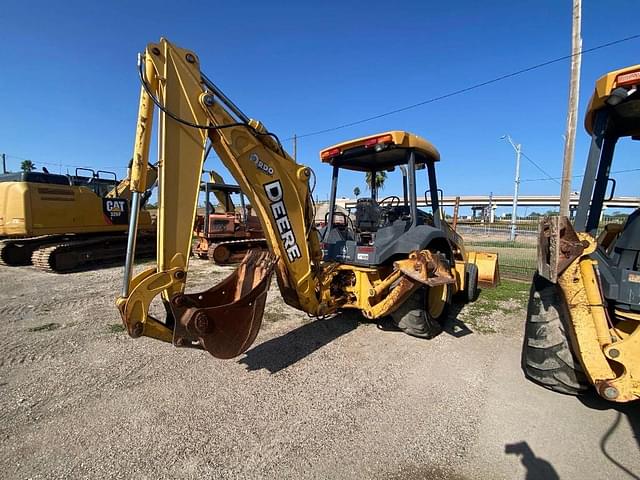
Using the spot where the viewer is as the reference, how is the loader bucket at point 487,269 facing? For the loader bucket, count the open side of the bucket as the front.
facing away from the viewer and to the right of the viewer

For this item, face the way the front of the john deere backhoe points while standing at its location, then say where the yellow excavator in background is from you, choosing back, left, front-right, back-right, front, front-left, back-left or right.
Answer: left

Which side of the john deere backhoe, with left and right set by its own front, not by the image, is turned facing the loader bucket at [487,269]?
front

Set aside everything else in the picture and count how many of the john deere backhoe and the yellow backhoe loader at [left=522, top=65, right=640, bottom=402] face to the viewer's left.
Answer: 0

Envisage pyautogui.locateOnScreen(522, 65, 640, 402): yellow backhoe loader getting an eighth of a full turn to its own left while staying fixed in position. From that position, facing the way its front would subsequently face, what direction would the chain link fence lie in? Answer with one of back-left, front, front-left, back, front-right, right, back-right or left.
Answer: front-right

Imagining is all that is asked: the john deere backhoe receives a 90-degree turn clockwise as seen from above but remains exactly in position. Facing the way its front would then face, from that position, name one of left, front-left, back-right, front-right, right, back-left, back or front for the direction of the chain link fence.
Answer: left

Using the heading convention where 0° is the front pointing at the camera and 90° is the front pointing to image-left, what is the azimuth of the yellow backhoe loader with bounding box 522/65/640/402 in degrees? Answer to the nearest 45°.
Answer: approximately 180°

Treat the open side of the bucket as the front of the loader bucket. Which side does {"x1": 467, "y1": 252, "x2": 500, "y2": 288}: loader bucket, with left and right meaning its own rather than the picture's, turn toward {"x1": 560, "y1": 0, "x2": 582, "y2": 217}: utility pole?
front

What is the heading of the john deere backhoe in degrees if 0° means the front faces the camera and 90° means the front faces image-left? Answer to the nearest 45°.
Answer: approximately 225°

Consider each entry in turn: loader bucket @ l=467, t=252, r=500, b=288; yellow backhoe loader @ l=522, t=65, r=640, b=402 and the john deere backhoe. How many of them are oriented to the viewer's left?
0
